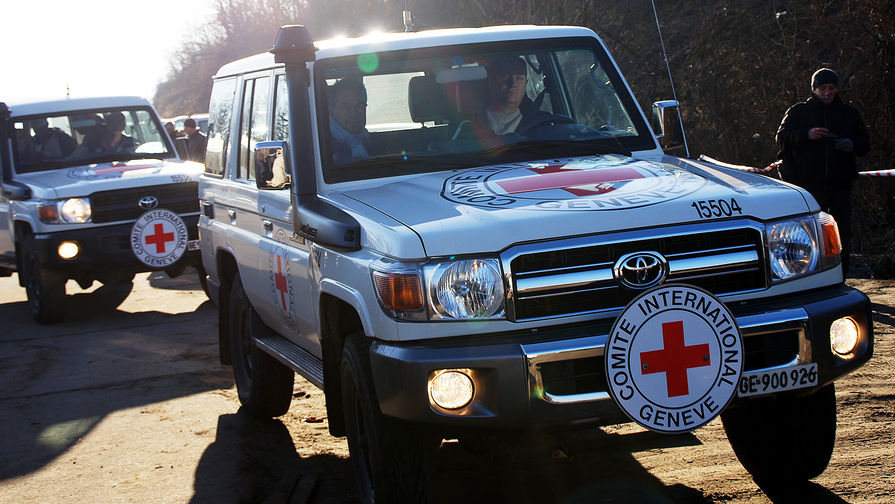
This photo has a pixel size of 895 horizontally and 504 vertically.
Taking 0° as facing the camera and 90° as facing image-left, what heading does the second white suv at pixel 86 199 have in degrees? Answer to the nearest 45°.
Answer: approximately 315°

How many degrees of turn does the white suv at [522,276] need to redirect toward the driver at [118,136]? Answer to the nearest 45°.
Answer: approximately 180°

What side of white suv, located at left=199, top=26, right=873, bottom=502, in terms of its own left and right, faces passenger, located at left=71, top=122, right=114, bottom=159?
back

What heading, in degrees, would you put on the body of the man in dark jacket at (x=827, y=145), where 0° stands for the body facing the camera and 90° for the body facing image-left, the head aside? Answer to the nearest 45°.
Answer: approximately 0°

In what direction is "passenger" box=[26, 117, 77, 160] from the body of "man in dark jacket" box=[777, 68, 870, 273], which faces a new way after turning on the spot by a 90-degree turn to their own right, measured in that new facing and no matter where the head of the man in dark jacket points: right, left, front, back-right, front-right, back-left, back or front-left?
front

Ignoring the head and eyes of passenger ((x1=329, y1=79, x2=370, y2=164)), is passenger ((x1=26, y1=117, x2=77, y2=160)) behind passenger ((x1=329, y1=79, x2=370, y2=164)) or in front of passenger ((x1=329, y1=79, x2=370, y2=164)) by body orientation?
behind

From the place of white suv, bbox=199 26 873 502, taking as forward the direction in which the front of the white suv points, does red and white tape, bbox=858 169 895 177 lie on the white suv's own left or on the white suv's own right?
on the white suv's own left
